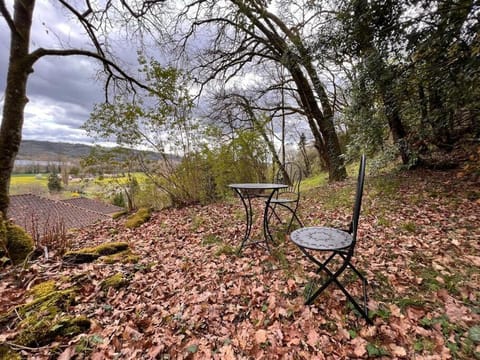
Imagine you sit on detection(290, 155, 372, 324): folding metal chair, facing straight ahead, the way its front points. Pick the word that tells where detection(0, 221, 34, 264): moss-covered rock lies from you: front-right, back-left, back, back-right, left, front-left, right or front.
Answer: front

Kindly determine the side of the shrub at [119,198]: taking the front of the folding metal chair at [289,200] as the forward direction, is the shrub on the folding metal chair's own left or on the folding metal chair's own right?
on the folding metal chair's own right

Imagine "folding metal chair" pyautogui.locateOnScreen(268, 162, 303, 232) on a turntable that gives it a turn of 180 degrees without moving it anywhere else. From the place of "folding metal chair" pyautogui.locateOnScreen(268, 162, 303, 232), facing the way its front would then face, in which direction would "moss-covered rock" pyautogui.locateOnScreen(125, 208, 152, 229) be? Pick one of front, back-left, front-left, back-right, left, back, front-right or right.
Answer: back-left

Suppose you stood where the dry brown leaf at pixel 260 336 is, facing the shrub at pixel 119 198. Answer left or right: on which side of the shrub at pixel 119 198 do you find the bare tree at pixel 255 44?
right

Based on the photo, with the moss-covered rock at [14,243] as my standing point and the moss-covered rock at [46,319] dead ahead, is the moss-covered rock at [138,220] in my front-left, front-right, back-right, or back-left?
back-left

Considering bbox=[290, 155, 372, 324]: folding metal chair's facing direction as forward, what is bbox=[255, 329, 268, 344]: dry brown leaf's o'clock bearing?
The dry brown leaf is roughly at 11 o'clock from the folding metal chair.

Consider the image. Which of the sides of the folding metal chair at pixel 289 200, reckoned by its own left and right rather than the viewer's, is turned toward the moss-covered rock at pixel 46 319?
front

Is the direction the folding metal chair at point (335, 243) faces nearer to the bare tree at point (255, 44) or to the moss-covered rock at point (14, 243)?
the moss-covered rock

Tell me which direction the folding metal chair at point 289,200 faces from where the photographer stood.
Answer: facing the viewer and to the left of the viewer

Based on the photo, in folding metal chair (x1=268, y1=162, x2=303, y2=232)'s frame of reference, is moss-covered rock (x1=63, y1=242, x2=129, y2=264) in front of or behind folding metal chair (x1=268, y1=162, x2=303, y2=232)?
in front

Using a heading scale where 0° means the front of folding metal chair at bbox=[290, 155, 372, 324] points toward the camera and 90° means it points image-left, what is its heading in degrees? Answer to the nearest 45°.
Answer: approximately 90°

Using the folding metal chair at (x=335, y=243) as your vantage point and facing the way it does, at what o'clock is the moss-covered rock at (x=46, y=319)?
The moss-covered rock is roughly at 11 o'clock from the folding metal chair.

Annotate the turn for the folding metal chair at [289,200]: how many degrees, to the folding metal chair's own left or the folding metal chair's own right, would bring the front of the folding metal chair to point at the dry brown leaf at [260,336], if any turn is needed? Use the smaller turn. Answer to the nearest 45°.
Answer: approximately 45° to the folding metal chair's own left
